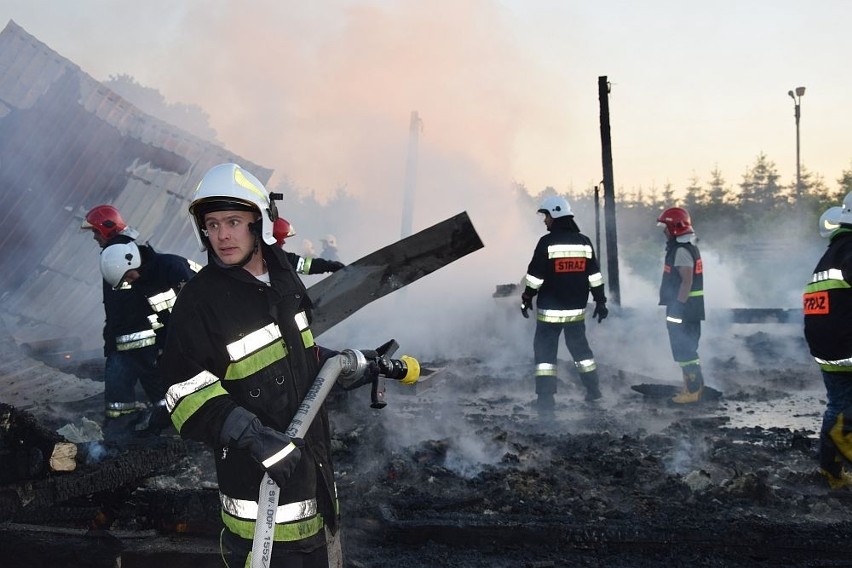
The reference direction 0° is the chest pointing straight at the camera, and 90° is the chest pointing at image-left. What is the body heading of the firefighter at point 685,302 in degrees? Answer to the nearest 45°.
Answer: approximately 90°

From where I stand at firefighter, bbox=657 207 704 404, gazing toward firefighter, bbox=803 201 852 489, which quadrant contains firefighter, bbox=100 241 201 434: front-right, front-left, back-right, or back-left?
front-right

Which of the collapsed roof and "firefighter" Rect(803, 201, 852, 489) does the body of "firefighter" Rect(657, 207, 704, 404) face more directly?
the collapsed roof

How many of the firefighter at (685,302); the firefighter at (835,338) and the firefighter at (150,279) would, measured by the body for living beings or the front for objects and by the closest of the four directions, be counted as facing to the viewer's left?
2

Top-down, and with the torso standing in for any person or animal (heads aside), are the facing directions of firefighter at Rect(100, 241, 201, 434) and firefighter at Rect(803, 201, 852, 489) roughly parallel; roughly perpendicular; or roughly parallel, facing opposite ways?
roughly parallel, facing opposite ways
